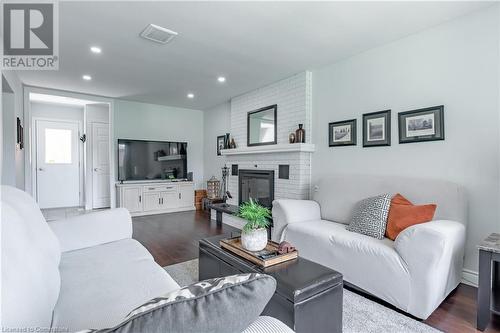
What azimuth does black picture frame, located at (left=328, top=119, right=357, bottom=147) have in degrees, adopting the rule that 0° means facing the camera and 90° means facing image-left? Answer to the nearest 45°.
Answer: approximately 45°

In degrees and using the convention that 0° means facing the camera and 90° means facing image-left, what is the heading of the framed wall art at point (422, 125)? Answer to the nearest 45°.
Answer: approximately 45°

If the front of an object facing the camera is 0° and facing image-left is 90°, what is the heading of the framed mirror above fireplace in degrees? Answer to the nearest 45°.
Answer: approximately 45°

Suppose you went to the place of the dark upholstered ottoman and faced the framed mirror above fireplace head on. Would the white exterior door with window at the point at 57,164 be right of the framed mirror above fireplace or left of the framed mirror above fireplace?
left

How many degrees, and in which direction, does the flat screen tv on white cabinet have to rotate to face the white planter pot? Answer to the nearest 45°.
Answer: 0° — it already faces it

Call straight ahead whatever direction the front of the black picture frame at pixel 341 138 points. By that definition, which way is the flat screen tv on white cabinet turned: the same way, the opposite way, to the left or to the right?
to the left
